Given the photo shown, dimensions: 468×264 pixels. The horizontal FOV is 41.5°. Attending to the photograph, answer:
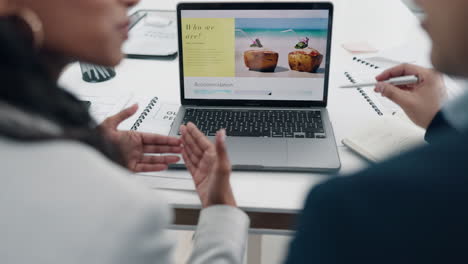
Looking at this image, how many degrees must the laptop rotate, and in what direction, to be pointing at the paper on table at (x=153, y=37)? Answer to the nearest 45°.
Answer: approximately 135° to its right

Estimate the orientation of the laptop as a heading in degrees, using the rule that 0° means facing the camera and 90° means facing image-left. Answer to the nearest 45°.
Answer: approximately 0°

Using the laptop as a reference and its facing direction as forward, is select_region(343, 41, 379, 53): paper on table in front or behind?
behind
